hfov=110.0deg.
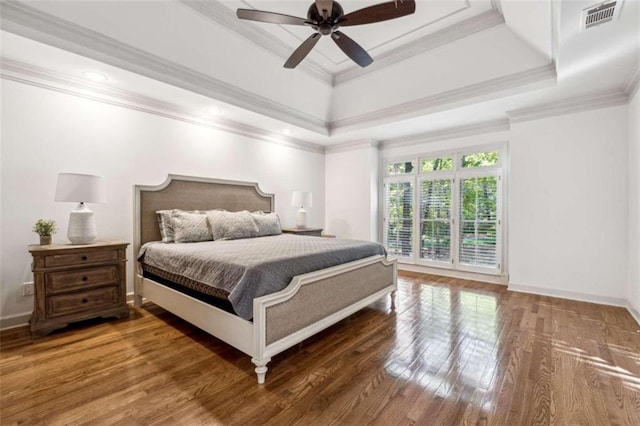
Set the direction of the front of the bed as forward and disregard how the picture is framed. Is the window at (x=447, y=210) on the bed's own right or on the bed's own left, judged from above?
on the bed's own left

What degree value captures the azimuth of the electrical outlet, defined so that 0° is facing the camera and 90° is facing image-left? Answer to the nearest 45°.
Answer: approximately 0°

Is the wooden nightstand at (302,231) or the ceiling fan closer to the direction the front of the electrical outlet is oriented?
the ceiling fan

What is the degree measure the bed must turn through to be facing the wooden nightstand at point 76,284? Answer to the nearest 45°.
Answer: approximately 135° to its right

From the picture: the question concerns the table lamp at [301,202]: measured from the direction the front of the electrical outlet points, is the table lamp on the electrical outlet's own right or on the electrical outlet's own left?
on the electrical outlet's own left

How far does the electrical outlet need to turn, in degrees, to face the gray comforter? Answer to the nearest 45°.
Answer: approximately 45° to its left

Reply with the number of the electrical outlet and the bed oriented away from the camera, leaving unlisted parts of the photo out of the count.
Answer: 0

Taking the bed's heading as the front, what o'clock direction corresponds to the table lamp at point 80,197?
The table lamp is roughly at 5 o'clock from the bed.

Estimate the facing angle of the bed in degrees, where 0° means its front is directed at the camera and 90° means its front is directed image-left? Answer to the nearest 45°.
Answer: approximately 315°
